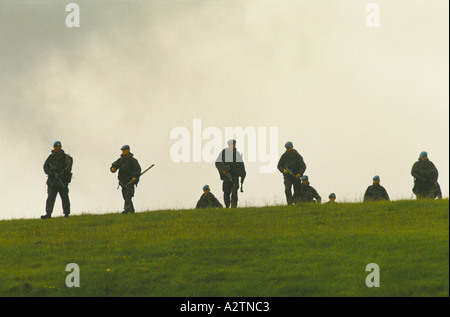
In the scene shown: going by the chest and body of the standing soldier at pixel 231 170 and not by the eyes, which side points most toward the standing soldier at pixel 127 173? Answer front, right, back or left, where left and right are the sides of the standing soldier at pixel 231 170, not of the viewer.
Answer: right

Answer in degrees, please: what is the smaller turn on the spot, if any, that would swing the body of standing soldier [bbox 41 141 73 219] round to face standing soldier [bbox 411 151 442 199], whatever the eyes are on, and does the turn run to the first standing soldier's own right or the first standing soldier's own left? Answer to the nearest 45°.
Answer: approximately 90° to the first standing soldier's own left

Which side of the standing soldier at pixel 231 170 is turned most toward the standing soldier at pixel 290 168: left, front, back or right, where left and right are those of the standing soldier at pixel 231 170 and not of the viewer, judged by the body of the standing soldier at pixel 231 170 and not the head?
left

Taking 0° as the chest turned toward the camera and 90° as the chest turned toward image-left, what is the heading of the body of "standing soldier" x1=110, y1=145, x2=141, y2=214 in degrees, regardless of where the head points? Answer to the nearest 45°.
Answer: approximately 45°

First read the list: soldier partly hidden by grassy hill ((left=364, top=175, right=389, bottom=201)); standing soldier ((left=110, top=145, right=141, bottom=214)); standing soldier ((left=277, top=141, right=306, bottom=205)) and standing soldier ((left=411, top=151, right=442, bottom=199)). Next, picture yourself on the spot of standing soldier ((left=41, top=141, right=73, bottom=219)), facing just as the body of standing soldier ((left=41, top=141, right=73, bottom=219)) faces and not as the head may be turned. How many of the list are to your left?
4

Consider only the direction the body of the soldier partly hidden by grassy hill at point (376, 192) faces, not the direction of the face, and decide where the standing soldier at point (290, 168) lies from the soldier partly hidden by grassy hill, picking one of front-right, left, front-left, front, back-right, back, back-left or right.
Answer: front-right

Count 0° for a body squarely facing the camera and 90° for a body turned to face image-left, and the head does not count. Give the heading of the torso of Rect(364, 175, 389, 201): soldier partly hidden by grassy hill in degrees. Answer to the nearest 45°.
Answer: approximately 0°

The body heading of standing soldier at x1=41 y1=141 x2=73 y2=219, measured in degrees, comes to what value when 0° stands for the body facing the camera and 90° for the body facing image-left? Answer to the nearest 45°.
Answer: approximately 0°

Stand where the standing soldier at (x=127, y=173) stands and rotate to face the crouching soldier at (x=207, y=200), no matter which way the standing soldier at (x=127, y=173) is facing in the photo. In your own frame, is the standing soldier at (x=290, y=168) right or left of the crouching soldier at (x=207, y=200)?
right

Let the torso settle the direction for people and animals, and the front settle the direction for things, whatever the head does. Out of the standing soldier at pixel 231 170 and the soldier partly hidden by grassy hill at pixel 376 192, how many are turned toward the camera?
2

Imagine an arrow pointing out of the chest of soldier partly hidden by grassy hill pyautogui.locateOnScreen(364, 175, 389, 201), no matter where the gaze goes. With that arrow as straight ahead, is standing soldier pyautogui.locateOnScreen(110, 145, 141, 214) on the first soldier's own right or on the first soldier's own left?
on the first soldier's own right
